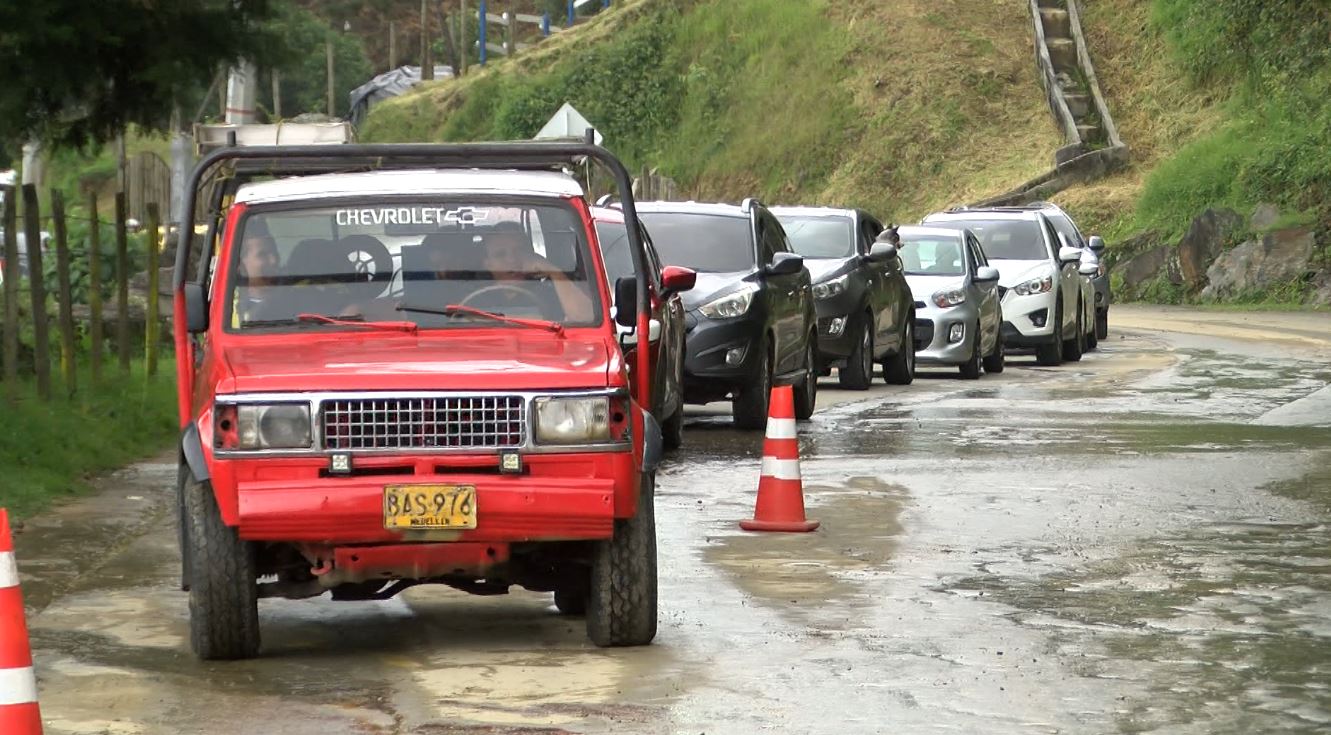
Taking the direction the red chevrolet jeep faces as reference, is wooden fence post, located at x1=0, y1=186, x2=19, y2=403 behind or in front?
behind

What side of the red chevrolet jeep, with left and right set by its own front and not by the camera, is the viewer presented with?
front
